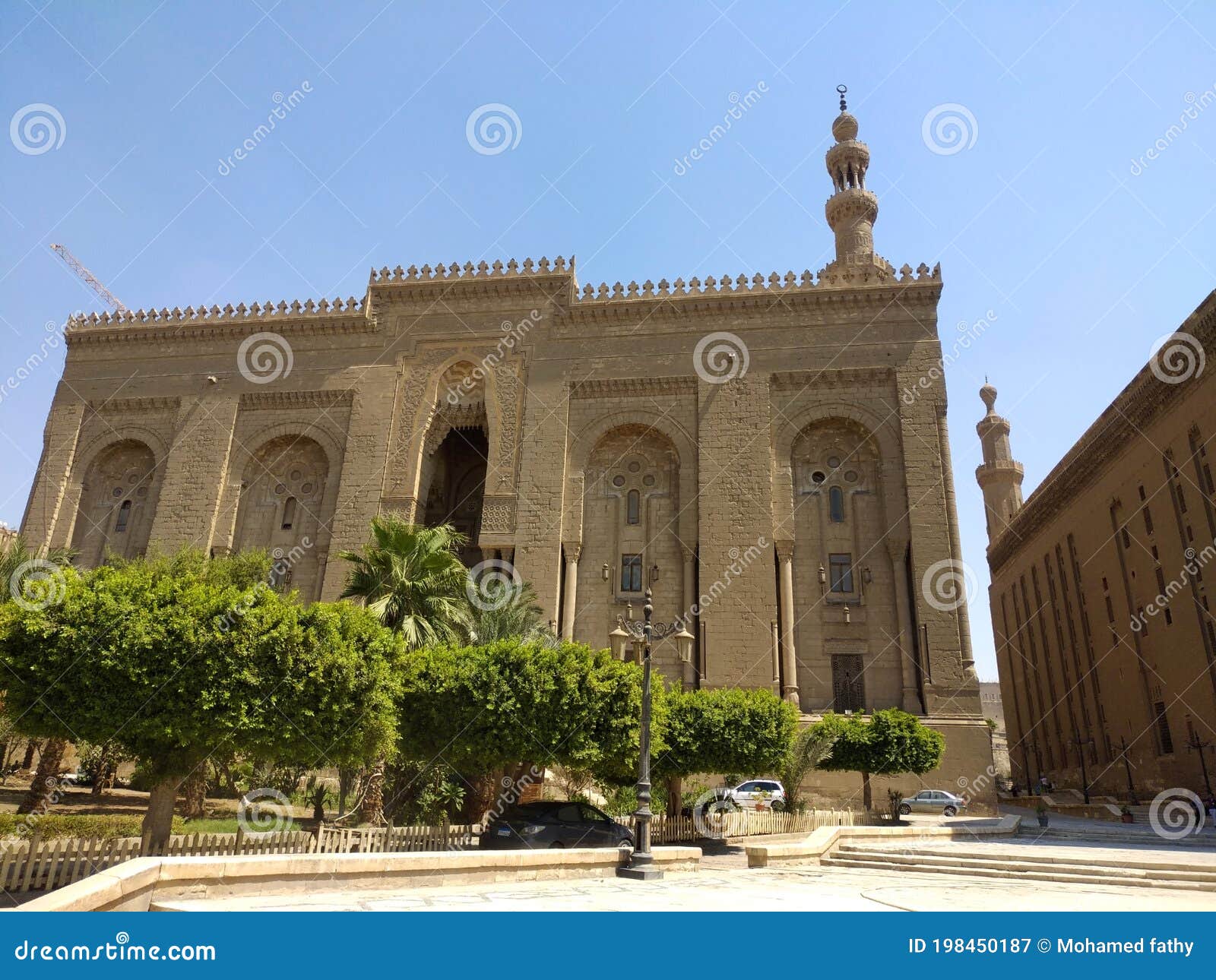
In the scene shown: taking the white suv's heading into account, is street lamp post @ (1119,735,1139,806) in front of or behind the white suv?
behind

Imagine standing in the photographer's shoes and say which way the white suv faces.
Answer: facing to the left of the viewer

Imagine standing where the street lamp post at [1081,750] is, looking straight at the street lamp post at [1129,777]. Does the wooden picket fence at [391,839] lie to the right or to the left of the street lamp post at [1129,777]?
right

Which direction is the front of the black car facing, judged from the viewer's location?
facing away from the viewer and to the right of the viewer

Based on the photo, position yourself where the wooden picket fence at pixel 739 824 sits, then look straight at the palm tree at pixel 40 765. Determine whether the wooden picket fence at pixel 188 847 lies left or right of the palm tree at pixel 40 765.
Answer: left

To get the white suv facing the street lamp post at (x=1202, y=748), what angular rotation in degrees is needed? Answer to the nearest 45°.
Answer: approximately 135° to its right

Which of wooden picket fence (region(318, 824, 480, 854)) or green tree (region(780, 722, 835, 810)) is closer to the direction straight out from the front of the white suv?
the wooden picket fence

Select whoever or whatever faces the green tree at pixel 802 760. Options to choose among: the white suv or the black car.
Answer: the black car
